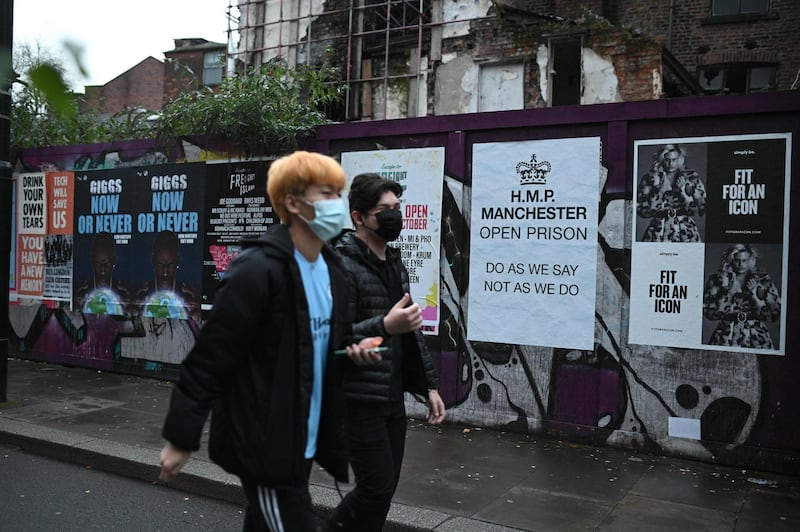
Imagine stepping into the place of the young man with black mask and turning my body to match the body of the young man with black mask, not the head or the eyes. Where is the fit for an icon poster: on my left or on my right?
on my left

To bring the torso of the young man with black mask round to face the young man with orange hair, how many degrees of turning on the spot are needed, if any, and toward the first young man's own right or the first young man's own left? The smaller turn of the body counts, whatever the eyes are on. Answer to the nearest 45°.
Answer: approximately 45° to the first young man's own right

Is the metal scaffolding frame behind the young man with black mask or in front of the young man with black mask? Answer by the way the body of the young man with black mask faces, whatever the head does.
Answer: behind

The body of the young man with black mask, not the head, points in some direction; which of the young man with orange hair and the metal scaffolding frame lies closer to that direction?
the young man with orange hair

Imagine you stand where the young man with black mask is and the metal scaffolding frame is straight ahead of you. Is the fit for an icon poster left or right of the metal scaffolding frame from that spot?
right

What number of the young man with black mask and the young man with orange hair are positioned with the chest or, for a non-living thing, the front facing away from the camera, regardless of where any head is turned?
0

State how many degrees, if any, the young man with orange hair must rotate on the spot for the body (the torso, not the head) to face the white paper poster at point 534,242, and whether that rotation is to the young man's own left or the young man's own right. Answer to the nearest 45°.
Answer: approximately 90° to the young man's own left
